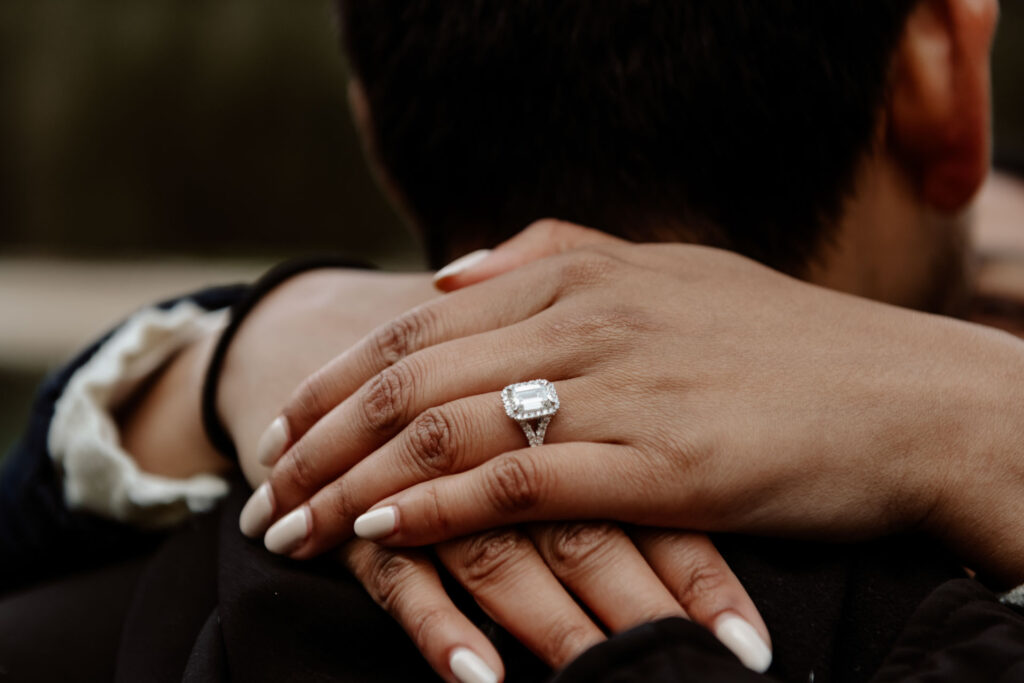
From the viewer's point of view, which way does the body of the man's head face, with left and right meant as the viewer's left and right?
facing away from the viewer and to the right of the viewer
